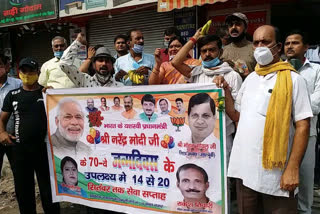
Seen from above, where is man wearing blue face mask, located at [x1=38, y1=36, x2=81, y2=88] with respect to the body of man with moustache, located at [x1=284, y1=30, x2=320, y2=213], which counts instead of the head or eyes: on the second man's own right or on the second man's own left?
on the second man's own right

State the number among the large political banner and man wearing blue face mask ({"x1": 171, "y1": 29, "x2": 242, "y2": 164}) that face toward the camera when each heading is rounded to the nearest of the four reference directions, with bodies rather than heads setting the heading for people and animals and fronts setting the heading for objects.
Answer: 2

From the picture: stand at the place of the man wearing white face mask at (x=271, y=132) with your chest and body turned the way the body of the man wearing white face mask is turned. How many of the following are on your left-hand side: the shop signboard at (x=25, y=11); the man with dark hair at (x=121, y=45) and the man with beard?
0

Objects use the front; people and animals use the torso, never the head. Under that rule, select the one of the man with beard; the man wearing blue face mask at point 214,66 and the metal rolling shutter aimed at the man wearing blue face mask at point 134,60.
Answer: the metal rolling shutter

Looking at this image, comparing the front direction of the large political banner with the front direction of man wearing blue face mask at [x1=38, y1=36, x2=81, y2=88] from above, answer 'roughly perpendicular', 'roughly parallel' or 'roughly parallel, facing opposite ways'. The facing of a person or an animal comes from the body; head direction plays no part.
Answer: roughly parallel

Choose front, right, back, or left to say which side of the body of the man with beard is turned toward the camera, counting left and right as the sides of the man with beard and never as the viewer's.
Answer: front

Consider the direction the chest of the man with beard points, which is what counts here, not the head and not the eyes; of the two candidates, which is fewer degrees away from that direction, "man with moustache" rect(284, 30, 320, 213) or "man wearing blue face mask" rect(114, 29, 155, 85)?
the man with moustache

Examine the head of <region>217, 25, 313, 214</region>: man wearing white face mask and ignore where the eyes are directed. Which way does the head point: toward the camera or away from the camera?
toward the camera

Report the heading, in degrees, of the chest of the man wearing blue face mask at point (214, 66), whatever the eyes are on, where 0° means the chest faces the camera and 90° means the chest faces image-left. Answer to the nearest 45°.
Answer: approximately 0°

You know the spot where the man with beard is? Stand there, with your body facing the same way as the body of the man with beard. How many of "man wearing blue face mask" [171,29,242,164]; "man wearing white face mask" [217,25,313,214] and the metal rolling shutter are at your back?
1

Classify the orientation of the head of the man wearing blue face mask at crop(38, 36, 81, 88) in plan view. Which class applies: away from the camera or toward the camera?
toward the camera

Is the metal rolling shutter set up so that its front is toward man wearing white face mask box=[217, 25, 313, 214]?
yes

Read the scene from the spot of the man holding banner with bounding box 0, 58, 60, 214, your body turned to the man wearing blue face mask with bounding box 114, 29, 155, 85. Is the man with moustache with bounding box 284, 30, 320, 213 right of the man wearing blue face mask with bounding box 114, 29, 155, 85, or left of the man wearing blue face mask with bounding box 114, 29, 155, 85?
right

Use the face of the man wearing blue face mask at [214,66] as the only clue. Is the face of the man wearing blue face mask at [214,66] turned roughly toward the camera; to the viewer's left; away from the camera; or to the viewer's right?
toward the camera

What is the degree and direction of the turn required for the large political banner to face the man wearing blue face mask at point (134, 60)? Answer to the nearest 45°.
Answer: approximately 180°

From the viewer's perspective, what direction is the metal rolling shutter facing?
toward the camera

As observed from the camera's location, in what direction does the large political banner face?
facing the viewer

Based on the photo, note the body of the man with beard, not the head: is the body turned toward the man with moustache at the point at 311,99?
no
